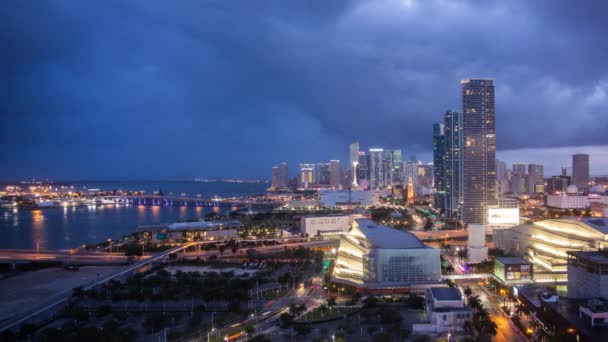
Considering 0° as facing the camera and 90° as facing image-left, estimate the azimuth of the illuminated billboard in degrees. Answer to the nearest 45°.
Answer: approximately 0°

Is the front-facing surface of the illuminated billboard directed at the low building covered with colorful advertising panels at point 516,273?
yes

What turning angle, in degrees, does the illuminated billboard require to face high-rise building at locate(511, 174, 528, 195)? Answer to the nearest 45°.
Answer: approximately 180°

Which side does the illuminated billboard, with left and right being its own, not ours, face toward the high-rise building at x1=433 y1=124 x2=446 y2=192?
back

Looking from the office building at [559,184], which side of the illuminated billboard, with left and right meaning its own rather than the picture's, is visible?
back

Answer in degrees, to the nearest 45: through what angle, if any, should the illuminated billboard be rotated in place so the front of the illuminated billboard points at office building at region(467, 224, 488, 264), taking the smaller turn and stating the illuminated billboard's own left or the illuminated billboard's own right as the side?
0° — it already faces it

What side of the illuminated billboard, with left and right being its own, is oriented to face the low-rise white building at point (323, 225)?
right

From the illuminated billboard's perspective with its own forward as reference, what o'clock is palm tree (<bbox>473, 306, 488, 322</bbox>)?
The palm tree is roughly at 12 o'clock from the illuminated billboard.

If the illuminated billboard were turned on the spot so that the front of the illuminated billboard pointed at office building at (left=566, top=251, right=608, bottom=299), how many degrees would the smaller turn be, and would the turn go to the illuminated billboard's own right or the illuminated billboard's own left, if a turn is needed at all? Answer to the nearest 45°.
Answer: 0° — it already faces it

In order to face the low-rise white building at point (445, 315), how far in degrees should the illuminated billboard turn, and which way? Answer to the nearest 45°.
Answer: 0° — it already faces it
